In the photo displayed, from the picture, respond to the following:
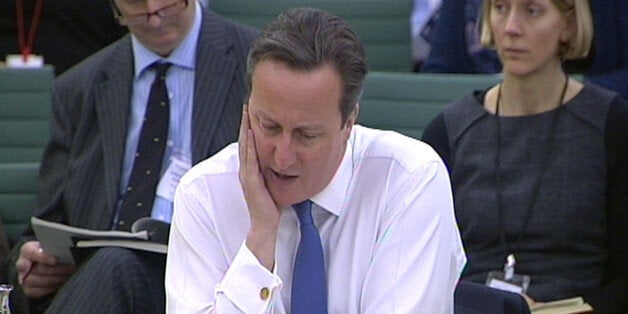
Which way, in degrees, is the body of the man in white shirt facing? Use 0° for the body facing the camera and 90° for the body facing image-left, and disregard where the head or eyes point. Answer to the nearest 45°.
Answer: approximately 0°

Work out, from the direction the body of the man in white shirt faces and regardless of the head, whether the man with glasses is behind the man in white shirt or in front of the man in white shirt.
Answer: behind

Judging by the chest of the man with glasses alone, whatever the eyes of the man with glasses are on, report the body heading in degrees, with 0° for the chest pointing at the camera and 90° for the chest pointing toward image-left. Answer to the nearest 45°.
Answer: approximately 0°

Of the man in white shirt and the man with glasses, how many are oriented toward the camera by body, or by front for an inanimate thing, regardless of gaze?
2

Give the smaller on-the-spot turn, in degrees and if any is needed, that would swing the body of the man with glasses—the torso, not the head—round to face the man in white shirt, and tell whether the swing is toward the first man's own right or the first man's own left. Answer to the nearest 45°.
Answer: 0° — they already face them
